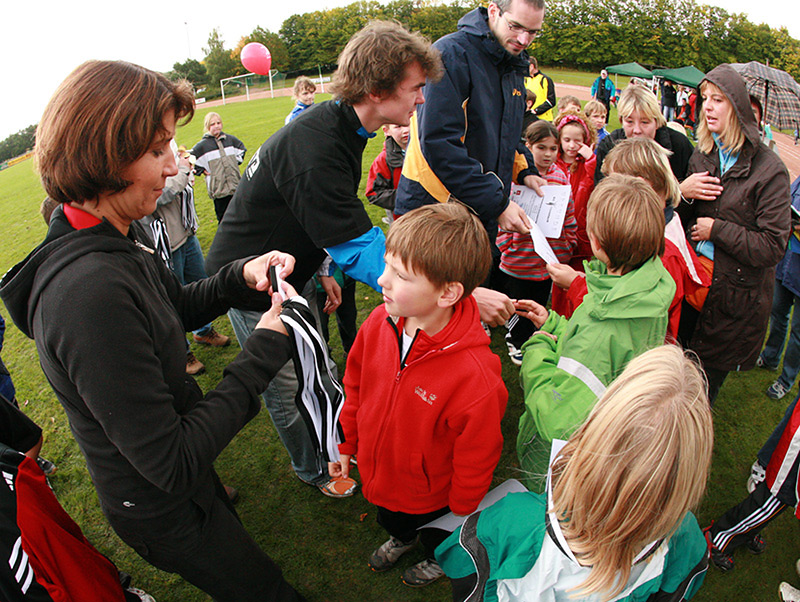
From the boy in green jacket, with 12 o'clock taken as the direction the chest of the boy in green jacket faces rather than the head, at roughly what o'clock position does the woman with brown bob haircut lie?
The woman with brown bob haircut is roughly at 9 o'clock from the boy in green jacket.

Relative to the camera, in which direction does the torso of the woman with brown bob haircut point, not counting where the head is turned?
to the viewer's right

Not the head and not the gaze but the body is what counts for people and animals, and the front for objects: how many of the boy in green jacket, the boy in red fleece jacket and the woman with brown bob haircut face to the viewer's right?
1

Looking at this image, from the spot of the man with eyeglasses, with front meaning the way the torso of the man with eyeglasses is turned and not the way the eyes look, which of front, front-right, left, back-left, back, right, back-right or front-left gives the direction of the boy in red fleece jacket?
front-right

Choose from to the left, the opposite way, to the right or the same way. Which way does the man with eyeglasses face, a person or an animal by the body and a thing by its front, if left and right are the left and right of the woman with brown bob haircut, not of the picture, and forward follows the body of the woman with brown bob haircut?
to the right

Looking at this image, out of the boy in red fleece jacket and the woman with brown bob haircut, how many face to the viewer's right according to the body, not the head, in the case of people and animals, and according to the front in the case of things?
1

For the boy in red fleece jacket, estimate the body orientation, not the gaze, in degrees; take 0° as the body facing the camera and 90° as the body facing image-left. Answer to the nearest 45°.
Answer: approximately 45°

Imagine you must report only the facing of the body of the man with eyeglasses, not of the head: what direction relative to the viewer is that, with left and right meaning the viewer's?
facing the viewer and to the right of the viewer

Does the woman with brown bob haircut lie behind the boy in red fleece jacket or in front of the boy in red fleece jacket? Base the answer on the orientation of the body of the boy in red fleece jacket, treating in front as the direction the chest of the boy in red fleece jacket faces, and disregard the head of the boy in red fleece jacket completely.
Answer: in front

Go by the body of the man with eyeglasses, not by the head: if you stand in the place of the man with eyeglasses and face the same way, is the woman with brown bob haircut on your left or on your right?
on your right

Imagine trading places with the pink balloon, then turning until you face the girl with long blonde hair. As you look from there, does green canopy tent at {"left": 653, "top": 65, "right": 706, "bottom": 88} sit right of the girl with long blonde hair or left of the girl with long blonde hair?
left

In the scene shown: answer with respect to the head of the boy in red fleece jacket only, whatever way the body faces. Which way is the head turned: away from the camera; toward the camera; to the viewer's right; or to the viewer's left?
to the viewer's left
